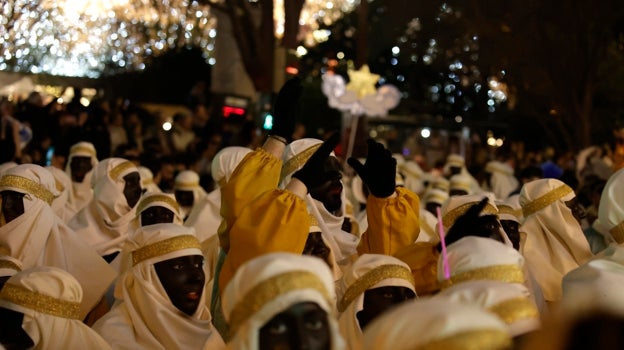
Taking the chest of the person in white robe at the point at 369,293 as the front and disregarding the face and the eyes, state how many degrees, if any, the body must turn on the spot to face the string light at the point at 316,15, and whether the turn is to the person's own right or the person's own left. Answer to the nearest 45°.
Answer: approximately 135° to the person's own left

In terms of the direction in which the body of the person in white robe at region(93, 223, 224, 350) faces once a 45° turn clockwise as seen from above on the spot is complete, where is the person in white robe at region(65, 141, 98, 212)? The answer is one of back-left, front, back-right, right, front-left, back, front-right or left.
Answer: back

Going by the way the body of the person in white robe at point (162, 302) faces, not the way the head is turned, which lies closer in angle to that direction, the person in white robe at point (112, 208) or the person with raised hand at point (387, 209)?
the person with raised hand

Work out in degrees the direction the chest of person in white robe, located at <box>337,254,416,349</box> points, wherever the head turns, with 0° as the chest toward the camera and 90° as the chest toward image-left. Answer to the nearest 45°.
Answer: approximately 315°

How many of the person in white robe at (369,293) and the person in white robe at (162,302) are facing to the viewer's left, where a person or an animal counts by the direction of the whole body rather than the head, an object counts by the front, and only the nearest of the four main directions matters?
0

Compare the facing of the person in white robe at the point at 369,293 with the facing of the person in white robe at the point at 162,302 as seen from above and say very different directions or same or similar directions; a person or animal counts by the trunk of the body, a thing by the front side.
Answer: same or similar directions

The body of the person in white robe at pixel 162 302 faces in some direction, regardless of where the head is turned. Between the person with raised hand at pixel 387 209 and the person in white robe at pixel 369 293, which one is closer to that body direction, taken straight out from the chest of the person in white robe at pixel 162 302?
the person in white robe

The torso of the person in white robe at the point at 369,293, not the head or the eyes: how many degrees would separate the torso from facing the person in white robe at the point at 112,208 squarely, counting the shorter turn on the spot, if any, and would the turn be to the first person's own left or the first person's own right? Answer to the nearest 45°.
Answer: approximately 180°

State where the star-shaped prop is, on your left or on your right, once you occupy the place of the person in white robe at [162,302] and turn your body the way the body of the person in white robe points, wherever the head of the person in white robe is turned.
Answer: on your left
